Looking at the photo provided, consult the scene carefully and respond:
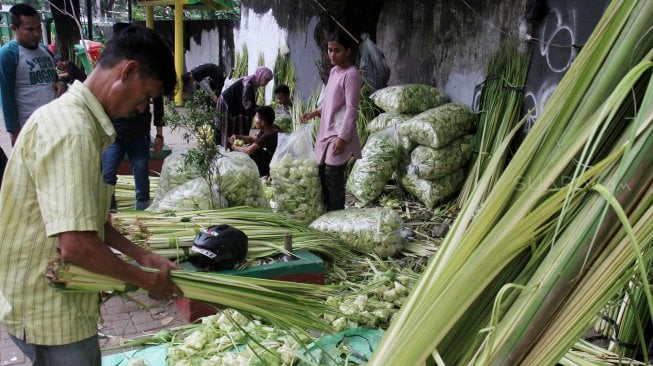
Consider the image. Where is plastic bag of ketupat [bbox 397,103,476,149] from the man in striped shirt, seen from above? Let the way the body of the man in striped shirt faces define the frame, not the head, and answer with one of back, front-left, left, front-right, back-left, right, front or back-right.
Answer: front-left

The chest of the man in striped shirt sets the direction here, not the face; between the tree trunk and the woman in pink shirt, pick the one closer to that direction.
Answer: the woman in pink shirt

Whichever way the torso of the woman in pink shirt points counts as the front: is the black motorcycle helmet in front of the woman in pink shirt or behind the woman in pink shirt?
in front

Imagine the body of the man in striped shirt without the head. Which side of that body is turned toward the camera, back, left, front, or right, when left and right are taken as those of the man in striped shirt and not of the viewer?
right

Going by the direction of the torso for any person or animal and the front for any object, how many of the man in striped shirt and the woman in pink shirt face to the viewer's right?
1

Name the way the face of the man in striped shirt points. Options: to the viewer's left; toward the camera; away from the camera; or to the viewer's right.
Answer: to the viewer's right

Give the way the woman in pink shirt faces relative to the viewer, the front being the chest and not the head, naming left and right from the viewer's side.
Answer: facing the viewer and to the left of the viewer

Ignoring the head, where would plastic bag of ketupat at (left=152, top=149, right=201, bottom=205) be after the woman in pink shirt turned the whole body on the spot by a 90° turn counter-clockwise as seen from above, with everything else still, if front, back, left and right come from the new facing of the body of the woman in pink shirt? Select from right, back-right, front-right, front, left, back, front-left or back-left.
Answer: back-right
